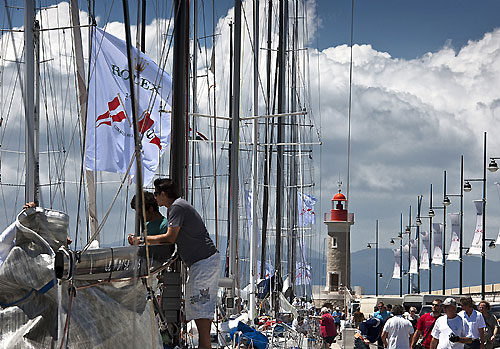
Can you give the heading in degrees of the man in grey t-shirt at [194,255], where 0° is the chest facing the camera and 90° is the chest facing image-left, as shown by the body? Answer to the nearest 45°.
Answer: approximately 90°

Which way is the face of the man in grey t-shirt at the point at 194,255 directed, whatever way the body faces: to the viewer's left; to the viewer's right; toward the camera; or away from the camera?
to the viewer's left

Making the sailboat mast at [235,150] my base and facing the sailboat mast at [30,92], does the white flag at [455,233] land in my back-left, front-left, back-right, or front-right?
back-right

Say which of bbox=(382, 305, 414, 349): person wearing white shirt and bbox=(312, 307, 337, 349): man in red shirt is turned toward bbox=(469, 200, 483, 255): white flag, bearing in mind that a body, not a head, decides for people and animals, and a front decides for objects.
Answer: the person wearing white shirt

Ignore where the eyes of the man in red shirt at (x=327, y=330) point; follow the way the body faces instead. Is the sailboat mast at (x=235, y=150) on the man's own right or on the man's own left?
on the man's own left

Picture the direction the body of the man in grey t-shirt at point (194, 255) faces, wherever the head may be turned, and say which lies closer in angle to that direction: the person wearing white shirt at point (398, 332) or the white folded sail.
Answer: the white folded sail

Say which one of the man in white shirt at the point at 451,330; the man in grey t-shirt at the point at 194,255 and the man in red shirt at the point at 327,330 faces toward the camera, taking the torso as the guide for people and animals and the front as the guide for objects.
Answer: the man in white shirt

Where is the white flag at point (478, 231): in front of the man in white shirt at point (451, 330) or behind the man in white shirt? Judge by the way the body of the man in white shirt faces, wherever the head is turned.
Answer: behind

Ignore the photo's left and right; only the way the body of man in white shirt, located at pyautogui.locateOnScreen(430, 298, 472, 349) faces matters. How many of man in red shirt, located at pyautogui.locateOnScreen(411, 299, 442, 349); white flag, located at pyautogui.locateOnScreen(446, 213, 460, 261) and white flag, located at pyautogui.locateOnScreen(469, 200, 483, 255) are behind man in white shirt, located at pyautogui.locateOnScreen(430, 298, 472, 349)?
3

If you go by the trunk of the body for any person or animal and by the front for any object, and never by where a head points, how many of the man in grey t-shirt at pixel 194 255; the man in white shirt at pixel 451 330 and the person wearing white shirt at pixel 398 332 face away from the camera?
1

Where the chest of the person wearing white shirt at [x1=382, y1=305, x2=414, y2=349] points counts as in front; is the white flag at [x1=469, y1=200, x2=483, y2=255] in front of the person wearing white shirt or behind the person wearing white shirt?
in front

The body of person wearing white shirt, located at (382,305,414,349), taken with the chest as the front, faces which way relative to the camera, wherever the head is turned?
away from the camera

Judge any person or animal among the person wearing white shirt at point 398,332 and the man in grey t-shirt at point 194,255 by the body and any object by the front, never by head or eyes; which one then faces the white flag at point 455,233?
the person wearing white shirt

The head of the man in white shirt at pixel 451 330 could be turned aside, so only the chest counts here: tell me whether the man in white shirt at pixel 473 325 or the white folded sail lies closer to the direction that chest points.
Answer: the white folded sail

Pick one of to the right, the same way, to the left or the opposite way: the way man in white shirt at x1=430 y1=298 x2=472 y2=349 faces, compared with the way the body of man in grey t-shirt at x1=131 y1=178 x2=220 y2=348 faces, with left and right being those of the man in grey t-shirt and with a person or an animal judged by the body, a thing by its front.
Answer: to the left
